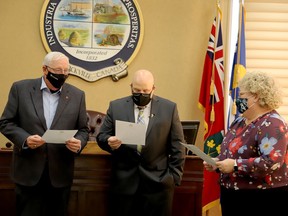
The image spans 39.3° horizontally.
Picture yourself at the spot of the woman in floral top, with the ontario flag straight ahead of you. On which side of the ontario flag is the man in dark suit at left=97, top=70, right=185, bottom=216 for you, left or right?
left

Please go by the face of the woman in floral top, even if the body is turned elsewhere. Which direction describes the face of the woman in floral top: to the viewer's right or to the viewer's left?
to the viewer's left

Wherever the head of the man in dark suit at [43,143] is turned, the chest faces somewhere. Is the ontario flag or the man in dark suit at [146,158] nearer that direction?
the man in dark suit

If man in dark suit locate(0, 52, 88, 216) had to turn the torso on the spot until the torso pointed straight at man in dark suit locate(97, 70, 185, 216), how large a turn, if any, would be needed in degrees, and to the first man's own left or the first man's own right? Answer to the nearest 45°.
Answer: approximately 90° to the first man's own left

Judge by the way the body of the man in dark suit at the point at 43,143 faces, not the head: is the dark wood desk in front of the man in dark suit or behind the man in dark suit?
behind

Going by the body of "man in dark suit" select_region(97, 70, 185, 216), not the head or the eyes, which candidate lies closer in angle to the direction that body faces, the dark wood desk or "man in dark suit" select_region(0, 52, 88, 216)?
the man in dark suit

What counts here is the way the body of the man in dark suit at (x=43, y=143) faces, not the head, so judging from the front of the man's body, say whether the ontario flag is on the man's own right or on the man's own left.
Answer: on the man's own left

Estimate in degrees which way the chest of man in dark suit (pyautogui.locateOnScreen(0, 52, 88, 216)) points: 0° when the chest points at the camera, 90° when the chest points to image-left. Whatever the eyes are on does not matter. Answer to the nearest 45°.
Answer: approximately 0°

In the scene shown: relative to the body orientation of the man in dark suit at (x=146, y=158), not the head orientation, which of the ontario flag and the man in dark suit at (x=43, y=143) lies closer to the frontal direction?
the man in dark suit

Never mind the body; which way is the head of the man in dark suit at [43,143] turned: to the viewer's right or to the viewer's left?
to the viewer's right

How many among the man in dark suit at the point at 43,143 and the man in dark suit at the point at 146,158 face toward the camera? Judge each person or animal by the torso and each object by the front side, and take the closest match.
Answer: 2

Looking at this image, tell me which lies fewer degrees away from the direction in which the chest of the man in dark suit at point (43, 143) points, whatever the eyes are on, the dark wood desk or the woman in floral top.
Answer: the woman in floral top
